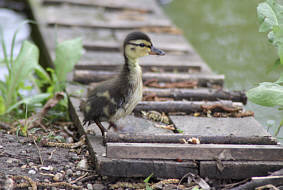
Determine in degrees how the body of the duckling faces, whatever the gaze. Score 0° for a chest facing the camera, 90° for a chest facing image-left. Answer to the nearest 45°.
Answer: approximately 270°

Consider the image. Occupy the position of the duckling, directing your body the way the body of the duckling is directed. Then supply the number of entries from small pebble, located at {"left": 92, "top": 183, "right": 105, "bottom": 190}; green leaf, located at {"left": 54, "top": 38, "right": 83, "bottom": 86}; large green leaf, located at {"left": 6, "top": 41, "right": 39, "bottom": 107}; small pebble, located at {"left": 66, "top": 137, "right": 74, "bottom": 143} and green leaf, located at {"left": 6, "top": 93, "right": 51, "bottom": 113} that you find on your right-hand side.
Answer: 1

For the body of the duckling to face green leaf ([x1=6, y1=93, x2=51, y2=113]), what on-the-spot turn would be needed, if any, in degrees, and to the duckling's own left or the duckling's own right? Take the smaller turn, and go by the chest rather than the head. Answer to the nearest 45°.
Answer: approximately 135° to the duckling's own left

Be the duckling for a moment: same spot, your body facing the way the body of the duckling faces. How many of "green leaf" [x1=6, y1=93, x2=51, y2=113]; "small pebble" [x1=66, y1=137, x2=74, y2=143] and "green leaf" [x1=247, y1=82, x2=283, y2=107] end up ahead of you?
1

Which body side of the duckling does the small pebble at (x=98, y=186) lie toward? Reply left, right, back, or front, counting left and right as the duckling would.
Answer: right

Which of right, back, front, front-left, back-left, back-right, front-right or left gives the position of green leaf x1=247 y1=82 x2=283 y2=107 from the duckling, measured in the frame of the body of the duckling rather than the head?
front

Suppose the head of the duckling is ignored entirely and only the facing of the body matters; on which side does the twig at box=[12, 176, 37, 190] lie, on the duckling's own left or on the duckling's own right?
on the duckling's own right

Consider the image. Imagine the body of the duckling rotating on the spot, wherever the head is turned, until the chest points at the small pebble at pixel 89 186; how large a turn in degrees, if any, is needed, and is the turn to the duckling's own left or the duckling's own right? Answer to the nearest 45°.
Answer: approximately 90° to the duckling's own right

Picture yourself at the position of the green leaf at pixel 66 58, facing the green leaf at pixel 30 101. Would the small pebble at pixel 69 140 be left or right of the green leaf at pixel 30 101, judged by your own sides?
left

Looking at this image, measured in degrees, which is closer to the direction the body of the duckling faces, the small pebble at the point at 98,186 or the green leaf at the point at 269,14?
the green leaf

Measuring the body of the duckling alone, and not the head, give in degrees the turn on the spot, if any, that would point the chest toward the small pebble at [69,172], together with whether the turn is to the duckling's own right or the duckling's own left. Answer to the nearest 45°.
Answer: approximately 135° to the duckling's own right

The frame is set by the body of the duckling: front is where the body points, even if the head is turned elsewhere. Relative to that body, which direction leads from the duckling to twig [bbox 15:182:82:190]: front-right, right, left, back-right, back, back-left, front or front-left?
back-right

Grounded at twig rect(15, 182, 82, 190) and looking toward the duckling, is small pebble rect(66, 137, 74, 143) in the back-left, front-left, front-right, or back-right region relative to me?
front-left

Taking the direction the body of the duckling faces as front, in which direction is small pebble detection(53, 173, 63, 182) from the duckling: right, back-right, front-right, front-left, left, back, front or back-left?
back-right

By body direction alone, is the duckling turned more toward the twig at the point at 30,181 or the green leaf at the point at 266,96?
the green leaf
